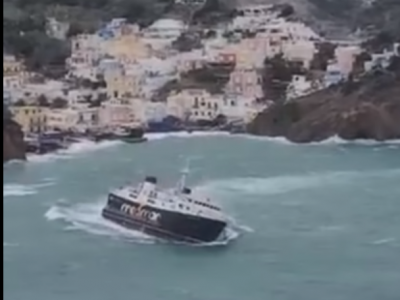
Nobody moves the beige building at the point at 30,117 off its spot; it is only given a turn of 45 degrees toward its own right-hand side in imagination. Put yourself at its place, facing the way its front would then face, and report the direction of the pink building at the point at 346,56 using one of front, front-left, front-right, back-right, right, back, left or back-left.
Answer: back-left

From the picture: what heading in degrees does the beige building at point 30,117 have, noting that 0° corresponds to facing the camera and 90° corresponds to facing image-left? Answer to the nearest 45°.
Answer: approximately 0°

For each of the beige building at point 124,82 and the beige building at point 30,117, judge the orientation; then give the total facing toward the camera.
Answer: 2

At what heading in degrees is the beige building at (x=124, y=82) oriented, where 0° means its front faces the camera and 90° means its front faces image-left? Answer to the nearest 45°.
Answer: approximately 0°
